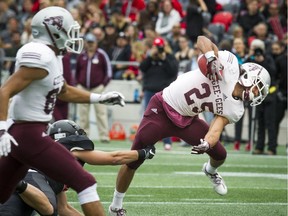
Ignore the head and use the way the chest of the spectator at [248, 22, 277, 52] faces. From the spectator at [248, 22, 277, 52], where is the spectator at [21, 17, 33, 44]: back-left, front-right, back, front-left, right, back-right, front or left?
right

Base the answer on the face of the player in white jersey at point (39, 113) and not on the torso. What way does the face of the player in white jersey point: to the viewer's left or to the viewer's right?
to the viewer's right

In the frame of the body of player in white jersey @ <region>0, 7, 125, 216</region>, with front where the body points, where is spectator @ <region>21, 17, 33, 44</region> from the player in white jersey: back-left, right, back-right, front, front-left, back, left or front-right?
left

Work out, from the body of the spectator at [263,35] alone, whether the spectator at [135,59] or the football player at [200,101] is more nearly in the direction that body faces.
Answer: the football player

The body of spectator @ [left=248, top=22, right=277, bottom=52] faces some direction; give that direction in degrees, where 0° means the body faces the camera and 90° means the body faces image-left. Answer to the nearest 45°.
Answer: approximately 0°

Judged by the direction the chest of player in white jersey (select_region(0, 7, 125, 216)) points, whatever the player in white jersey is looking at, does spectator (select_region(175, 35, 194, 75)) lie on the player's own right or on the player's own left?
on the player's own left

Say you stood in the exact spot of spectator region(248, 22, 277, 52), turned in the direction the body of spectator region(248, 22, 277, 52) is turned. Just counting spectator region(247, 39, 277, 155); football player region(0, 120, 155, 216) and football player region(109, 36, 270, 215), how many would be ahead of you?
3

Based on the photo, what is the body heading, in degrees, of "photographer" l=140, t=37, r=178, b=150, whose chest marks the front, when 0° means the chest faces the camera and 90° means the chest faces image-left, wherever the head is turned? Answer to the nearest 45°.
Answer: approximately 0°

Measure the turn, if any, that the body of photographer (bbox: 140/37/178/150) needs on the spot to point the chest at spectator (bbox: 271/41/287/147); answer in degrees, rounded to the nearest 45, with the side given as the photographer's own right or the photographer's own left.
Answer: approximately 90° to the photographer's own left

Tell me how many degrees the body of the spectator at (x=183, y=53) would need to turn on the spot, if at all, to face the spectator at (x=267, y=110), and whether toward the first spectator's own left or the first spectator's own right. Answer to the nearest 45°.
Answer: approximately 45° to the first spectator's own left

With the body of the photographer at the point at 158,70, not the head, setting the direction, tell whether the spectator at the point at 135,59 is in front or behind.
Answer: behind
